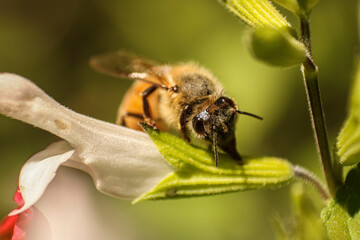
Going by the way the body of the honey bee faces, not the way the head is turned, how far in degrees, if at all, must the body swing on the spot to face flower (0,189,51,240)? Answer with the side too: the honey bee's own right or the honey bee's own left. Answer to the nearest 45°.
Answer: approximately 90° to the honey bee's own right

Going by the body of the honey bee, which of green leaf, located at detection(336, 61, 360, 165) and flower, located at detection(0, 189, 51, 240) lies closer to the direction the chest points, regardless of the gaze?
the green leaf

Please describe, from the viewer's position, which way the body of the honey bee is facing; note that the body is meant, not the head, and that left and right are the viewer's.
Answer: facing the viewer and to the right of the viewer

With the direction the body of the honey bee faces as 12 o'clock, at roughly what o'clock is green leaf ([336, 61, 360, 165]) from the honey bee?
The green leaf is roughly at 10 o'clock from the honey bee.
